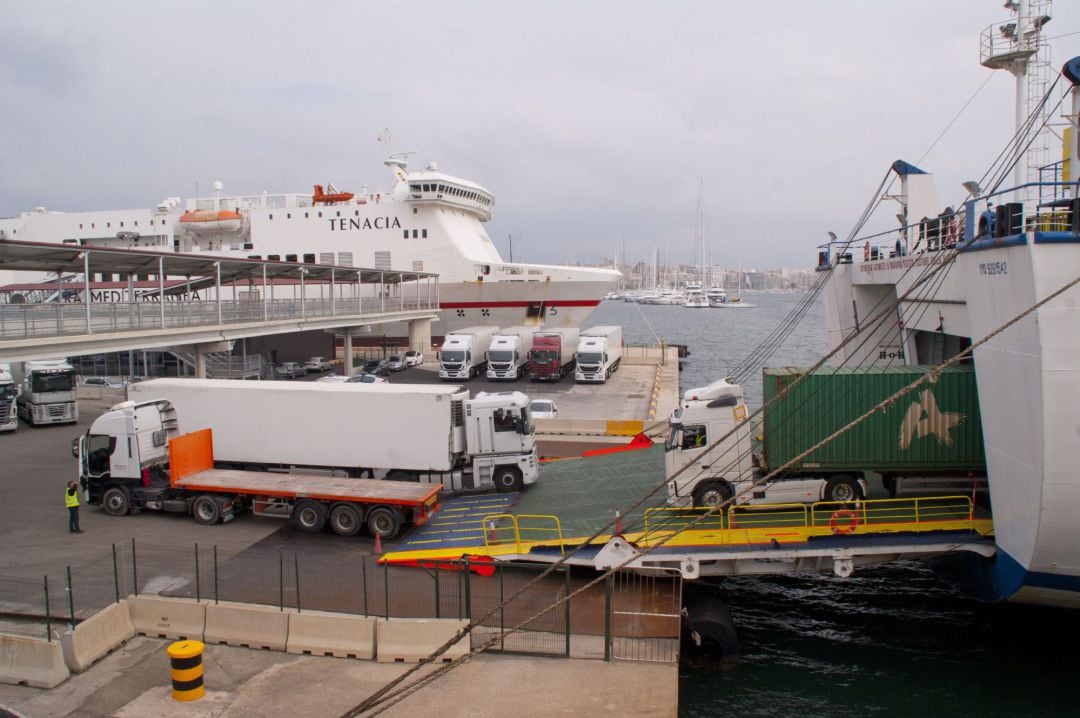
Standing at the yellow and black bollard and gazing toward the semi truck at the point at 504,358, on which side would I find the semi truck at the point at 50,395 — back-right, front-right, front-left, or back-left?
front-left

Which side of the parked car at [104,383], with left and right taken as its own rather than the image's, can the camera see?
right

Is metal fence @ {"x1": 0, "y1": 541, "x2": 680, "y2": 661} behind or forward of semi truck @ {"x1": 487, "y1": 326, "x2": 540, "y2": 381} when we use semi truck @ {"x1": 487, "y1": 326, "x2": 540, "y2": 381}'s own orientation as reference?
forward

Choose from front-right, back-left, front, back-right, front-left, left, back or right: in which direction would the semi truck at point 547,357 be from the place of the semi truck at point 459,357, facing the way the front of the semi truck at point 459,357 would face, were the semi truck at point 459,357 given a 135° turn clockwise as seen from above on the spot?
right

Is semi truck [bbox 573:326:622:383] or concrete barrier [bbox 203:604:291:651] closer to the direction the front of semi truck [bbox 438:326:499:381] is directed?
the concrete barrier

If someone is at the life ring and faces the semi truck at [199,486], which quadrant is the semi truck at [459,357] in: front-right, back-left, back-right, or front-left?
front-right

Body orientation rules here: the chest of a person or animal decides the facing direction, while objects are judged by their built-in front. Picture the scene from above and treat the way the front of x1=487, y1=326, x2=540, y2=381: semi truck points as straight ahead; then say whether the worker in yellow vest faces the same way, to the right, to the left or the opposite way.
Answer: the opposite way

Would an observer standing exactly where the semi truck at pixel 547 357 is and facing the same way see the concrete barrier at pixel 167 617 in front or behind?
in front

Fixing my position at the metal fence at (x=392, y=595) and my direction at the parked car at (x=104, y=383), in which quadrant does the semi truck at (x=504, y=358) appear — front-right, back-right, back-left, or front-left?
front-right

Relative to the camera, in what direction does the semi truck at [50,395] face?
facing the viewer and to the right of the viewer

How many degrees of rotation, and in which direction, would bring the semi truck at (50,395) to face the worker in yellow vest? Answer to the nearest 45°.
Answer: approximately 45° to its right

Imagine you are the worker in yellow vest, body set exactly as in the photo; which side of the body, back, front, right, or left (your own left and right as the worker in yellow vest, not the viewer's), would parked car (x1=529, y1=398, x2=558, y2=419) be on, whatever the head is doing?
front

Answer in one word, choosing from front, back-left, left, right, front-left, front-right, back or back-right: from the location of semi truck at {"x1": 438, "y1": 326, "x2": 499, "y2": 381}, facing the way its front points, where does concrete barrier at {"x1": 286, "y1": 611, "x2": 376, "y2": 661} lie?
front-left

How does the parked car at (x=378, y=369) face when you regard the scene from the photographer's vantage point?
facing the viewer and to the left of the viewer
